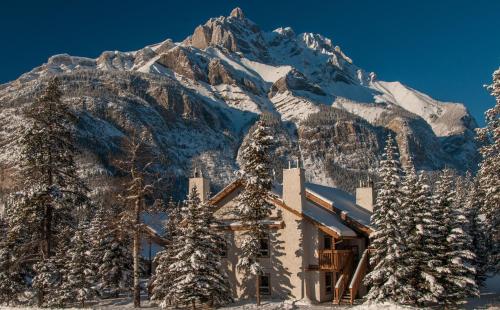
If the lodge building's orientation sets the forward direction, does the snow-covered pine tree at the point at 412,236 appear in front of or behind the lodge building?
in front

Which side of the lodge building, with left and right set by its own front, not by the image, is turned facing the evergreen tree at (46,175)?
right

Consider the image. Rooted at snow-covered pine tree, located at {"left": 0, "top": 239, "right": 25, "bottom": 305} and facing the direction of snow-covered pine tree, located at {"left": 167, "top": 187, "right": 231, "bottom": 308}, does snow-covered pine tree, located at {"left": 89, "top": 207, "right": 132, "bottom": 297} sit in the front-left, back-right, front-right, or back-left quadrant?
front-left

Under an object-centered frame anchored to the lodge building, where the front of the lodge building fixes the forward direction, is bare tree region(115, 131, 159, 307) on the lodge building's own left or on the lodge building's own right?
on the lodge building's own right

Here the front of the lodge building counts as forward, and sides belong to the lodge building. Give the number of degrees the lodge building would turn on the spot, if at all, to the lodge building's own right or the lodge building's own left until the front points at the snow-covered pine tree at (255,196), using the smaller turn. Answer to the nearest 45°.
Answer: approximately 90° to the lodge building's own right

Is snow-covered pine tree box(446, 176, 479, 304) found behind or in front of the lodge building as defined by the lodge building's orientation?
in front

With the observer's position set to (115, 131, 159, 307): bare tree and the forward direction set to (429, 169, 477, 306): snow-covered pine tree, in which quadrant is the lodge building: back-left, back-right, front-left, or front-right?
front-left

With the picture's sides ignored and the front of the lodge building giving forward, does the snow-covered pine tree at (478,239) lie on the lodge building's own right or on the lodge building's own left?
on the lodge building's own left

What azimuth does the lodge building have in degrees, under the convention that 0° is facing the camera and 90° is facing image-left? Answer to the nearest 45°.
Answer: approximately 315°

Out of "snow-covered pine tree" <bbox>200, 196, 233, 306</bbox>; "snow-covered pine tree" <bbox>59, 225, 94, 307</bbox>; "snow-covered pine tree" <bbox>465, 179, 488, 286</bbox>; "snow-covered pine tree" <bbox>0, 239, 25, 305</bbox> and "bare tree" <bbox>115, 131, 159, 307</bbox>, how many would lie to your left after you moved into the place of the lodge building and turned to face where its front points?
1

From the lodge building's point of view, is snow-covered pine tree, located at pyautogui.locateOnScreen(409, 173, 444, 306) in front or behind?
in front
